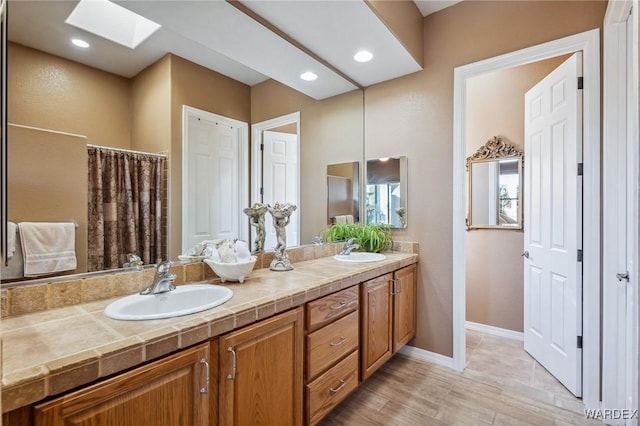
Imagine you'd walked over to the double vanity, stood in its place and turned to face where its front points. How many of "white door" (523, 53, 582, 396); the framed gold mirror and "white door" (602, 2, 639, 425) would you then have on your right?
0

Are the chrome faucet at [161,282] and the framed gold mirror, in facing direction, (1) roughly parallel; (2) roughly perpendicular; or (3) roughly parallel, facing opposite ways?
roughly perpendicular

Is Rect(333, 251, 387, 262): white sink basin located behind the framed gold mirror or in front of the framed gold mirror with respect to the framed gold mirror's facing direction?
in front

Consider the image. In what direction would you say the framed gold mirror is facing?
toward the camera

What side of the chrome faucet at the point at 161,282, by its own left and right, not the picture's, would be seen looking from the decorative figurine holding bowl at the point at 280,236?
left

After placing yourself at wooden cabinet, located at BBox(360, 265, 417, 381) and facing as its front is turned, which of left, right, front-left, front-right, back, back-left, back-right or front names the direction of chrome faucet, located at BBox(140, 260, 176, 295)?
right

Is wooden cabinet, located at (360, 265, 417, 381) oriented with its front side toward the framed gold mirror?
no

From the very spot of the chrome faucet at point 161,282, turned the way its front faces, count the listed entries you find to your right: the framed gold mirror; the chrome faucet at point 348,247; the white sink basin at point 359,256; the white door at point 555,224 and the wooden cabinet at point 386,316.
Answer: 0

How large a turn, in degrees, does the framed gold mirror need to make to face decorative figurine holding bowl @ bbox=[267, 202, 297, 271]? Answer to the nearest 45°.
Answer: approximately 45° to its right

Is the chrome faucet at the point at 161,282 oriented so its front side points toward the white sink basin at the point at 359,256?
no

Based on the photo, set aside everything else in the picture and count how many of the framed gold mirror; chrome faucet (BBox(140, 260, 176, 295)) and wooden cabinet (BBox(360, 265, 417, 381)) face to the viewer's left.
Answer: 0

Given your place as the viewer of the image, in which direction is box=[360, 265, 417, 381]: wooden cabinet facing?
facing the viewer and to the right of the viewer

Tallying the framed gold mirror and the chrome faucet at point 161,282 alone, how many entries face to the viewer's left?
0

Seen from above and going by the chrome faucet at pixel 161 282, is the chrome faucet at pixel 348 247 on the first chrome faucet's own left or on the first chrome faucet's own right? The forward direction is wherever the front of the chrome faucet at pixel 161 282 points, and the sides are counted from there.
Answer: on the first chrome faucet's own left
